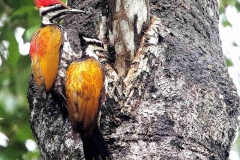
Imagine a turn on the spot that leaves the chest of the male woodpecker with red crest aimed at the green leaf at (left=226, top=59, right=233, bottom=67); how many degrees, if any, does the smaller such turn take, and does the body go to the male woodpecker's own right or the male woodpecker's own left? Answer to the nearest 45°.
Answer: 0° — it already faces it

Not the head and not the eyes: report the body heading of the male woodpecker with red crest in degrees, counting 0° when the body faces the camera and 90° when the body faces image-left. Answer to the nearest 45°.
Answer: approximately 225°

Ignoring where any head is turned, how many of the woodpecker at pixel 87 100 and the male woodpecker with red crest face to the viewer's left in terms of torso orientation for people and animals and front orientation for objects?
0

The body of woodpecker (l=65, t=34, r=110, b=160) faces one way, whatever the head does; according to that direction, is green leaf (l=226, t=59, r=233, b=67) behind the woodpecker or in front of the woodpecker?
in front

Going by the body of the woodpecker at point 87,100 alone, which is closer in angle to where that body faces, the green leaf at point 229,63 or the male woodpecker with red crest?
the green leaf

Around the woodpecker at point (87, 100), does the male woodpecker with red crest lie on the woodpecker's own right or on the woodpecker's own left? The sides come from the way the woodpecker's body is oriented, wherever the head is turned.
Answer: on the woodpecker's own left

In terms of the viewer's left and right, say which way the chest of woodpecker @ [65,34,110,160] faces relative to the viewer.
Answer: facing away from the viewer and to the right of the viewer

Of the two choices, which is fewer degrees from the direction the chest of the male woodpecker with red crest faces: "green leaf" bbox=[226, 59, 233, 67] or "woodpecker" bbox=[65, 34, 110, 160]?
the green leaf
